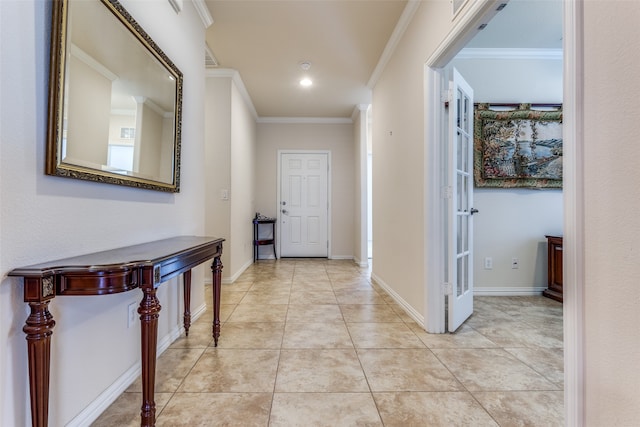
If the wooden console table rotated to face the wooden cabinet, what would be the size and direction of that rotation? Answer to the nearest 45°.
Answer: approximately 45° to its left

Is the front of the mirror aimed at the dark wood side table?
no

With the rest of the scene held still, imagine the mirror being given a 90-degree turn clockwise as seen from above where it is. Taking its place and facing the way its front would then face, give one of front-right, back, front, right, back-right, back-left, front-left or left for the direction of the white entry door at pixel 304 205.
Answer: back

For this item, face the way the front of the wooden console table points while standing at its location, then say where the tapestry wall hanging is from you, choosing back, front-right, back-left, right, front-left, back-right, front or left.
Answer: front-left

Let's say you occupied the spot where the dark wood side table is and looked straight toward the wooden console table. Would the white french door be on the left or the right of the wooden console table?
left

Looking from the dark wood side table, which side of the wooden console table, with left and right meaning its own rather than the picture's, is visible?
left

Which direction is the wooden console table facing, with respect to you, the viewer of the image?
facing the viewer and to the right of the viewer

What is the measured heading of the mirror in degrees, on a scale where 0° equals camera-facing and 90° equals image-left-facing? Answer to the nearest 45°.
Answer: approximately 315°

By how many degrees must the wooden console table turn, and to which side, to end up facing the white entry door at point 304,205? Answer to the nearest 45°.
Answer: approximately 90° to its left

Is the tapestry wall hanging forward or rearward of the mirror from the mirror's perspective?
forward

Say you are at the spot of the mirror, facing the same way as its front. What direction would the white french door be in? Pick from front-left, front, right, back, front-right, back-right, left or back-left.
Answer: front-left

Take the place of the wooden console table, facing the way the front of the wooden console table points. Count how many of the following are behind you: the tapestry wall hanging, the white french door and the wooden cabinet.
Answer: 0

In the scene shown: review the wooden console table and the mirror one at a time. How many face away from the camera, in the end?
0

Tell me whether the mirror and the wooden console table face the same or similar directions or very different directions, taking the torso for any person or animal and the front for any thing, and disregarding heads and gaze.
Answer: same or similar directions
